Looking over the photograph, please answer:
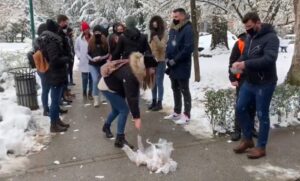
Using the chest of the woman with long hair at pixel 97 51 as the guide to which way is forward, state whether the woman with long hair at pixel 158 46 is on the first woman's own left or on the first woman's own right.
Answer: on the first woman's own left

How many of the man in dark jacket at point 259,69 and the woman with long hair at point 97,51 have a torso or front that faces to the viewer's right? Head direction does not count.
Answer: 0

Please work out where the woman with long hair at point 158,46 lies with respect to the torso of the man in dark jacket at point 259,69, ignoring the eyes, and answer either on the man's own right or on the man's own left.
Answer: on the man's own right

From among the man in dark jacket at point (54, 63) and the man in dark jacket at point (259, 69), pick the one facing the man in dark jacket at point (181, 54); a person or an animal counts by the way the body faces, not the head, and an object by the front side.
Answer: the man in dark jacket at point (54, 63)

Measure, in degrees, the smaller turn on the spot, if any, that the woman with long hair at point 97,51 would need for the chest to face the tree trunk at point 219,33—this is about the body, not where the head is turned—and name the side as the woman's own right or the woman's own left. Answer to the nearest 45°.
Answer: approximately 135° to the woman's own left

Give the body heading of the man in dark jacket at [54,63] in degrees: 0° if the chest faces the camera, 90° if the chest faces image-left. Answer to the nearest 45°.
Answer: approximately 270°

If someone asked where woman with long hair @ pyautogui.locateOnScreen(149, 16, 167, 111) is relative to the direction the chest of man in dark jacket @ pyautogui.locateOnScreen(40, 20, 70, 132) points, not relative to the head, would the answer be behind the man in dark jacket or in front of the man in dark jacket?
in front

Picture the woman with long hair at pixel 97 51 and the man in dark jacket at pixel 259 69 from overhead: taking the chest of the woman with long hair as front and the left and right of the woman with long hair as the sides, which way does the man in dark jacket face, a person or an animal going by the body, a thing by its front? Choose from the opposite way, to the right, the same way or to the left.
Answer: to the right

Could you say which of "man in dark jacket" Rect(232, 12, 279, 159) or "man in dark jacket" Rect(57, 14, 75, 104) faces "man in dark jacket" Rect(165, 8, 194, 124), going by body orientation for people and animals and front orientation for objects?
"man in dark jacket" Rect(57, 14, 75, 104)

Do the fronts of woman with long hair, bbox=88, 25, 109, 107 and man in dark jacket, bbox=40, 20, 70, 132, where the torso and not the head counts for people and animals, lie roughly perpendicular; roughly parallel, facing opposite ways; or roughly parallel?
roughly perpendicular

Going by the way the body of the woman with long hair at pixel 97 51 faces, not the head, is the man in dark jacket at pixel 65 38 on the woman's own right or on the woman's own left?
on the woman's own right

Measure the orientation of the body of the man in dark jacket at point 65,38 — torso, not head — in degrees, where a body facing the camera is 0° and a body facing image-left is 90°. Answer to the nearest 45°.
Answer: approximately 315°

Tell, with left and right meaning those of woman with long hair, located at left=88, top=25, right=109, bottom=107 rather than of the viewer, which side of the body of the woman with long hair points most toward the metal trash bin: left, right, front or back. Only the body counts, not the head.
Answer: right
